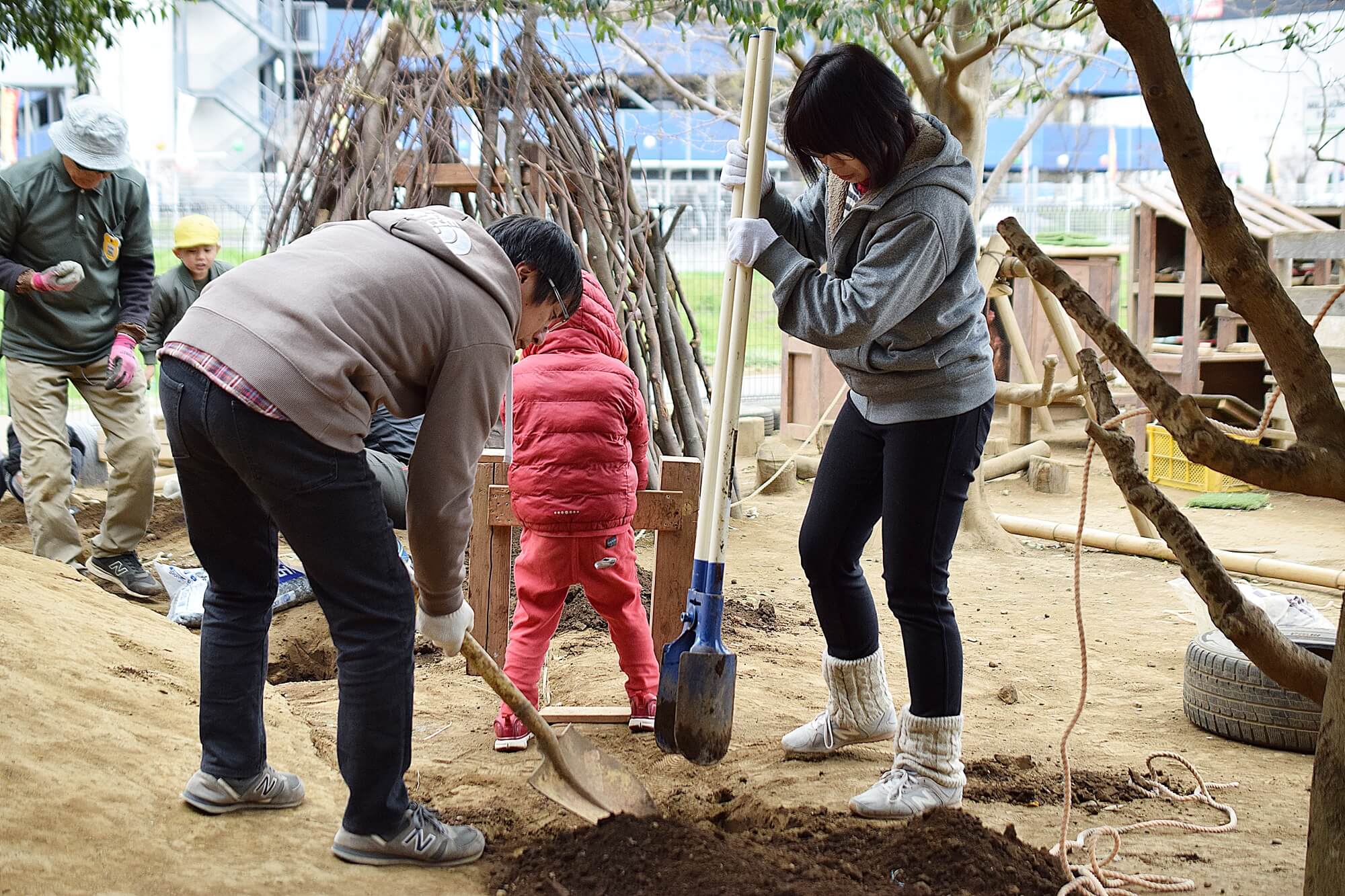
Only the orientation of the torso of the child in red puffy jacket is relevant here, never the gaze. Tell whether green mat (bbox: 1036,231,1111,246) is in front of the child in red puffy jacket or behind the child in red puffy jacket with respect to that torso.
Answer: in front

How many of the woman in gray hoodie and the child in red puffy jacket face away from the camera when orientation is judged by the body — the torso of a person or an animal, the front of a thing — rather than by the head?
1

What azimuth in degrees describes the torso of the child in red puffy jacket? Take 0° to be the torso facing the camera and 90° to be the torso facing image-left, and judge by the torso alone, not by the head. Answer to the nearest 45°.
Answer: approximately 180°

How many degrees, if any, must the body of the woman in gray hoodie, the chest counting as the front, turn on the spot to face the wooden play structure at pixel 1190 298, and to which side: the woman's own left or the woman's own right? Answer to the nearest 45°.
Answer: approximately 135° to the woman's own right

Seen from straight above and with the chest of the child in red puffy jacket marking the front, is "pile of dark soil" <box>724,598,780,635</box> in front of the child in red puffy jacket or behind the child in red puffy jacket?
in front

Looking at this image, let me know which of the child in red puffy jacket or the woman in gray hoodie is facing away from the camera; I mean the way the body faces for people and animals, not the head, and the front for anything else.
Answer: the child in red puffy jacket
